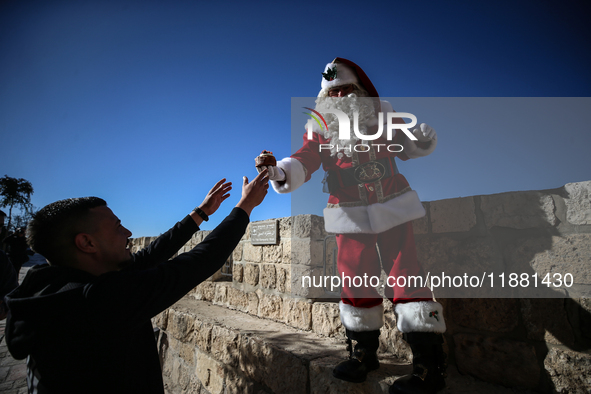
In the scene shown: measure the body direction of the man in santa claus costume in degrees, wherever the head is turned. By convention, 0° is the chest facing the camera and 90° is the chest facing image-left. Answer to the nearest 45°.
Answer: approximately 0°

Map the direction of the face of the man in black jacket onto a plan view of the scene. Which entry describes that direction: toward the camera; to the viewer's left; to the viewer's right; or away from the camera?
to the viewer's right

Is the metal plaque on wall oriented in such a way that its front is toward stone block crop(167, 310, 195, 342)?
no

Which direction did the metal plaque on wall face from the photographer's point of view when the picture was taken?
facing the viewer and to the left of the viewer

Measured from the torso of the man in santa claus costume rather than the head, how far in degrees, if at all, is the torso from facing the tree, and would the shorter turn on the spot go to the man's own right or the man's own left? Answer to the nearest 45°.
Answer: approximately 135° to the man's own right
